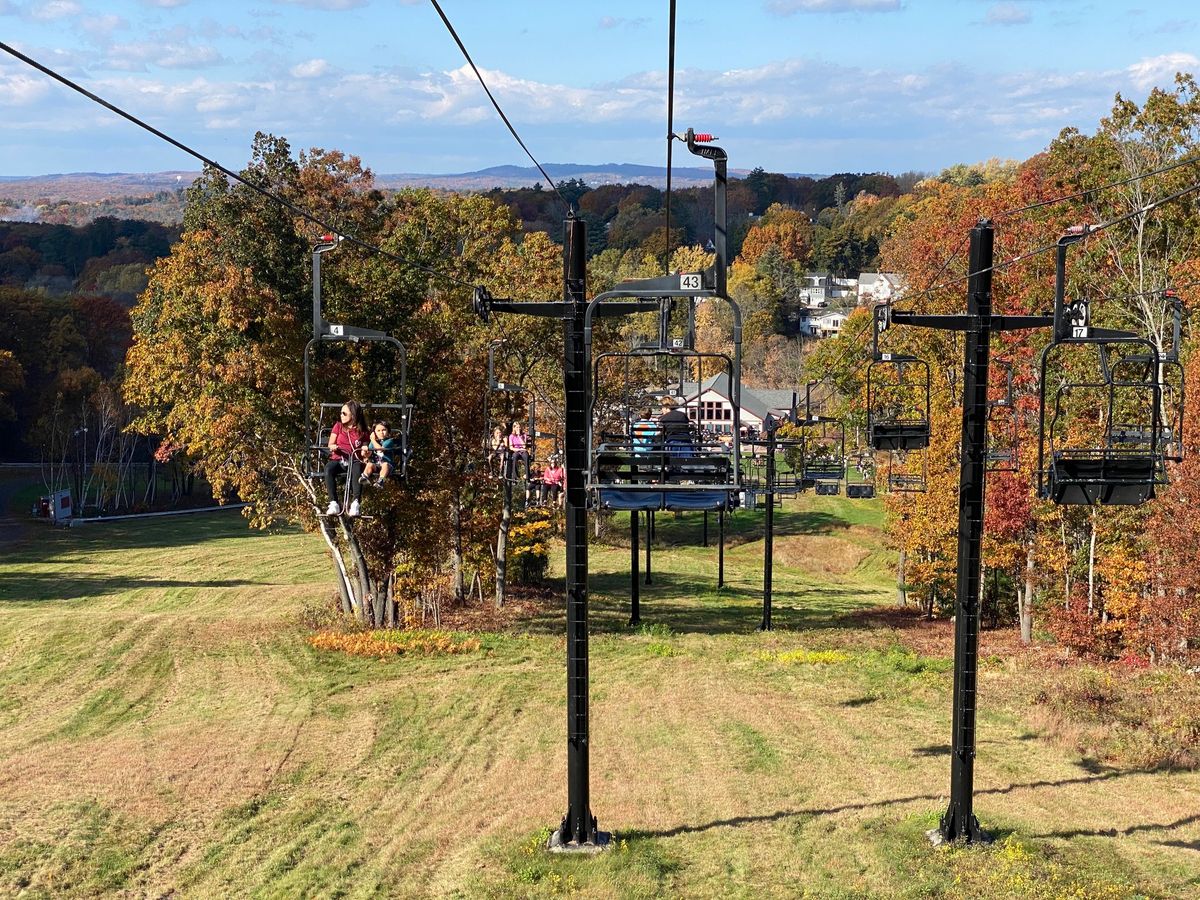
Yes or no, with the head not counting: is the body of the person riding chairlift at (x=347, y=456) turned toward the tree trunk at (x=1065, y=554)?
no

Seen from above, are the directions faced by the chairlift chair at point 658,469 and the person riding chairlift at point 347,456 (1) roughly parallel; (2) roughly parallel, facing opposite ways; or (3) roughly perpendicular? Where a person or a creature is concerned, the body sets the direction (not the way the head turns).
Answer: roughly parallel, facing opposite ways

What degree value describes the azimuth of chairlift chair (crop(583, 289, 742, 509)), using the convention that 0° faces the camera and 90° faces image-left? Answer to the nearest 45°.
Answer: approximately 180°

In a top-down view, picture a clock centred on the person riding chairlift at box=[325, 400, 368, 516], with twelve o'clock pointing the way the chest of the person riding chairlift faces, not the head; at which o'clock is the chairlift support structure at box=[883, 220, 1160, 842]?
The chairlift support structure is roughly at 10 o'clock from the person riding chairlift.

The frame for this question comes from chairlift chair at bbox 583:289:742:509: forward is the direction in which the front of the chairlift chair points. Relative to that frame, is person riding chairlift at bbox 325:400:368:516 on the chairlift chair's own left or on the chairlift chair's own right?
on the chairlift chair's own left

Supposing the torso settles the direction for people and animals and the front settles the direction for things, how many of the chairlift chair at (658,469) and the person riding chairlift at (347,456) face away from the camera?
1

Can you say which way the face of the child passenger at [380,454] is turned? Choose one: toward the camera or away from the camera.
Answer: toward the camera

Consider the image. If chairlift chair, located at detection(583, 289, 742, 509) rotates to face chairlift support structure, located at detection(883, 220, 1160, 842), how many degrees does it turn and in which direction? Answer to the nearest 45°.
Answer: approximately 90° to its right

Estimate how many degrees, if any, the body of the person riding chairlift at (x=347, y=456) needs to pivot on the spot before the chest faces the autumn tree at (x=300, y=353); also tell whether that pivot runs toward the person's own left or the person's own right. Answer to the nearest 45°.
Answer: approximately 180°

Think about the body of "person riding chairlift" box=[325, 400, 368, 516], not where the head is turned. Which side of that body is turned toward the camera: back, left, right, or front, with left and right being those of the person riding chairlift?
front

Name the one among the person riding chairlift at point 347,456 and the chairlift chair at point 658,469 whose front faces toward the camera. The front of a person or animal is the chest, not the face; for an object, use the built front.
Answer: the person riding chairlift

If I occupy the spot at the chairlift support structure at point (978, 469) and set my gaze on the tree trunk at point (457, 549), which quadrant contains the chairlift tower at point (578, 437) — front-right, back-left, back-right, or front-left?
front-left

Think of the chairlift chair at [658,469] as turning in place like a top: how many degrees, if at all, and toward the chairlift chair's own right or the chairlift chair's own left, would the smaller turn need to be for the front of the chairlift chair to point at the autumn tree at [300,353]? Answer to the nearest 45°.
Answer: approximately 45° to the chairlift chair's own left

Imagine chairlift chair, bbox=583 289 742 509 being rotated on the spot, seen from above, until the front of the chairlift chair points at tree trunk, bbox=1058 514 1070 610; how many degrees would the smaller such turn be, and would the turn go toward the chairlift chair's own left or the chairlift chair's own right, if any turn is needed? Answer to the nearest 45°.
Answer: approximately 45° to the chairlift chair's own right

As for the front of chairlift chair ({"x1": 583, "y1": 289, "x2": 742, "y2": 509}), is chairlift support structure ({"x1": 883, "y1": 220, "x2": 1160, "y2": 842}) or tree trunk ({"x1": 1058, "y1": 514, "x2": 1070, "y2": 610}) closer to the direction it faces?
the tree trunk
